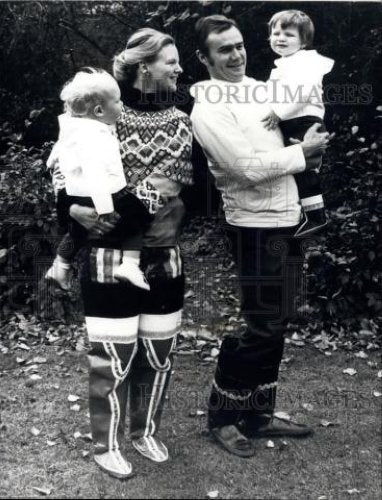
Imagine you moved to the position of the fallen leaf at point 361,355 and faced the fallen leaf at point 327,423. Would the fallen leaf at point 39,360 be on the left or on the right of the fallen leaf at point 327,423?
right

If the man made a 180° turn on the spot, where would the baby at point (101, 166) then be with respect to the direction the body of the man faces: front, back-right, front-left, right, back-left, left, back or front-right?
left

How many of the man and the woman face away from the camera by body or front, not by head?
0

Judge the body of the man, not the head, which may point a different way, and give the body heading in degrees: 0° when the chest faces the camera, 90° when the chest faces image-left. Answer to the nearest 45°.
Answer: approximately 315°

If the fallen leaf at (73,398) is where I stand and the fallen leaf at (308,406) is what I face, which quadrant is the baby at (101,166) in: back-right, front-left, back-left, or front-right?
front-right

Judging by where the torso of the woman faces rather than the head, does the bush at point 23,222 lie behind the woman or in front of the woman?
behind

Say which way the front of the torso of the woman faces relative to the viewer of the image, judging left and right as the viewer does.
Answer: facing the viewer and to the right of the viewer

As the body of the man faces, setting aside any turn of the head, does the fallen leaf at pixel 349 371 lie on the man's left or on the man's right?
on the man's left

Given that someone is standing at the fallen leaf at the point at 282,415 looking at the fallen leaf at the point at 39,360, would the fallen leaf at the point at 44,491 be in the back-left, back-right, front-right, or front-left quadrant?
front-left
